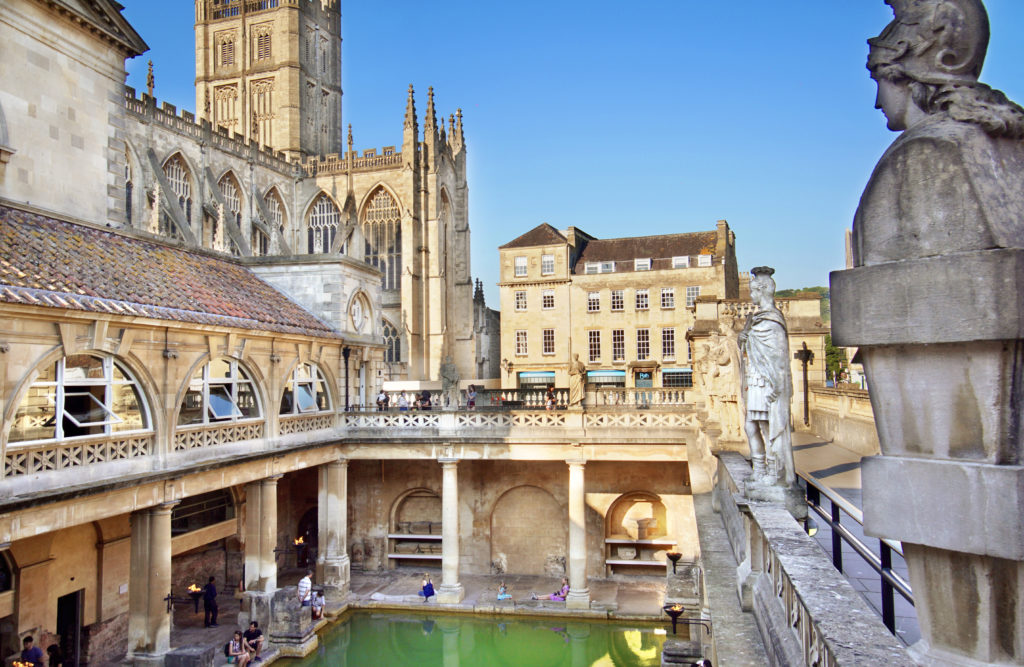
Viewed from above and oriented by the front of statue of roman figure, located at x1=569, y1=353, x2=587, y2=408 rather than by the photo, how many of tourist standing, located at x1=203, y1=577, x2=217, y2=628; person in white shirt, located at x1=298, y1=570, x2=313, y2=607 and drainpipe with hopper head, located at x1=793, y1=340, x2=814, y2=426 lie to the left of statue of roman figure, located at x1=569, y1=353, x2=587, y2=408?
1

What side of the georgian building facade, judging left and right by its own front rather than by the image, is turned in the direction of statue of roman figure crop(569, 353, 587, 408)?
front

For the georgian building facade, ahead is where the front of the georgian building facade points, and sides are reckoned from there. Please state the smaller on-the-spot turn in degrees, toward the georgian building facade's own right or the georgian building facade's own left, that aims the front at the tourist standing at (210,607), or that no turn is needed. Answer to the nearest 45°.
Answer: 0° — it already faces them

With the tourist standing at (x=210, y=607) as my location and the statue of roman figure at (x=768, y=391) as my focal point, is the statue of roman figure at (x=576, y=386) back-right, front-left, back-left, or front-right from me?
front-left

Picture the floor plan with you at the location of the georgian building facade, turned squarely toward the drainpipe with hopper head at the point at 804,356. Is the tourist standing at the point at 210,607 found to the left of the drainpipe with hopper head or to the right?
right

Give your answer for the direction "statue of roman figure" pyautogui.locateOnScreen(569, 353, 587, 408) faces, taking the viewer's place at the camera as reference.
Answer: facing the viewer

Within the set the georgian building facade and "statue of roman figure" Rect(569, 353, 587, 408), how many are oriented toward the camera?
2

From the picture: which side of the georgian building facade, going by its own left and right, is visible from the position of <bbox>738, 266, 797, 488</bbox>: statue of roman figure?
front

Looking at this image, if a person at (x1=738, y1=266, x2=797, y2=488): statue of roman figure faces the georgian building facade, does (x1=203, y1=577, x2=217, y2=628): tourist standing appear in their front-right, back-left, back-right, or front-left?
front-left

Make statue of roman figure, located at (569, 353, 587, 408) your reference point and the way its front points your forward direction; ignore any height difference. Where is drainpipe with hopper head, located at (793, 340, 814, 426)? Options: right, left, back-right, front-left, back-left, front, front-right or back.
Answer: left

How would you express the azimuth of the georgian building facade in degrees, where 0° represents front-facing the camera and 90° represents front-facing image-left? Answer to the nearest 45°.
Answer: approximately 0°

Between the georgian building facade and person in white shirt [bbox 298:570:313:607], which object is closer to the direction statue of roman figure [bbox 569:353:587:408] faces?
the person in white shirt

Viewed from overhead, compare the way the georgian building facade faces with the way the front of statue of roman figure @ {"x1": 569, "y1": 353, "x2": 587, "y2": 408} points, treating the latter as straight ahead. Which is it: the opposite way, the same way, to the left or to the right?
the same way

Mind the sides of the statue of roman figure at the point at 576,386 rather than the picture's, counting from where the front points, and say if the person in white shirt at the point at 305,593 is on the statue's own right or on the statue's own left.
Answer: on the statue's own right

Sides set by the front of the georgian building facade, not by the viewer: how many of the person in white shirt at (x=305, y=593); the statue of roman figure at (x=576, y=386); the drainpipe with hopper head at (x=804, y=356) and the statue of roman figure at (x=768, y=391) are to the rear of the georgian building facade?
0
